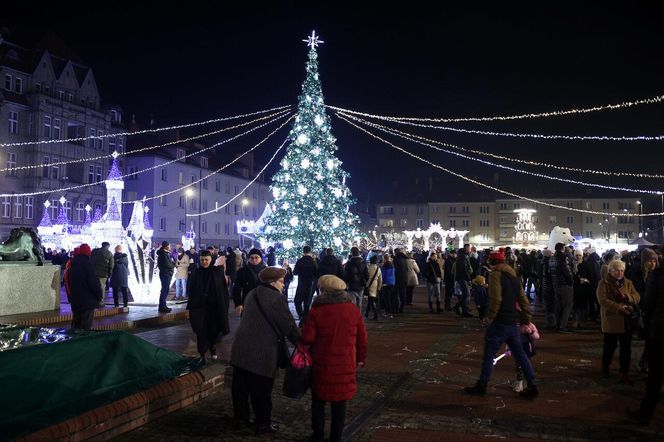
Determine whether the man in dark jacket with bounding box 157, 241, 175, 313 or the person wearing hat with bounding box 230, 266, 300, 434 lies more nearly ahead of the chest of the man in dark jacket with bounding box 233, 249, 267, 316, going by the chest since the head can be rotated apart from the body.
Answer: the person wearing hat

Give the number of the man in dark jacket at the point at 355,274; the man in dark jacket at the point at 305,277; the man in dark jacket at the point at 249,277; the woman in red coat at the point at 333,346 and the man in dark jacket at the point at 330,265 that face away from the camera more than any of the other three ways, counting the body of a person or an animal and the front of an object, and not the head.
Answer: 4

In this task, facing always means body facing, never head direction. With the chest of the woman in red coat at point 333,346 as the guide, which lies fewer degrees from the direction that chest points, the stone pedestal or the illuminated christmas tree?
the illuminated christmas tree

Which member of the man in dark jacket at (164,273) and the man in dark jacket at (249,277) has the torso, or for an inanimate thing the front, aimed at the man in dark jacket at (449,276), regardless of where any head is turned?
the man in dark jacket at (164,273)

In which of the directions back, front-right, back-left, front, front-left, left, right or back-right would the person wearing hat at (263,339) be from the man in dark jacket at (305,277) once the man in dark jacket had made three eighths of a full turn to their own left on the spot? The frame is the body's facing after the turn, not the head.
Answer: front-left

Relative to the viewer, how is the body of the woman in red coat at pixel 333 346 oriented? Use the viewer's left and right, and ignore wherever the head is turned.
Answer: facing away from the viewer

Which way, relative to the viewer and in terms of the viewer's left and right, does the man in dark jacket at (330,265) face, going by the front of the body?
facing away from the viewer

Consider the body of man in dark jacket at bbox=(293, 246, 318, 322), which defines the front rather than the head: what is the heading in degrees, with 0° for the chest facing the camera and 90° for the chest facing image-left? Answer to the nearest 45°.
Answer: approximately 180°

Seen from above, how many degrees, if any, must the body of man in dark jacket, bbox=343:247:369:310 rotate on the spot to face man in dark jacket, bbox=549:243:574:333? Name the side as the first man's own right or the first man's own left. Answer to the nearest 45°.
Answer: approximately 90° to the first man's own right

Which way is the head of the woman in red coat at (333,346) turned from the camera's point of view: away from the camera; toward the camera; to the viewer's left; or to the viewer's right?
away from the camera
